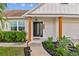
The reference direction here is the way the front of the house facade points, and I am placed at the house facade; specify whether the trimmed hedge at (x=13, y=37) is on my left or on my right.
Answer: on my right

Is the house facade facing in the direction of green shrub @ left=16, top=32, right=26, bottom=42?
no

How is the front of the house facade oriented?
toward the camera

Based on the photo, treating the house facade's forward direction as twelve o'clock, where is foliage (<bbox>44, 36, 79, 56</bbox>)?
The foliage is roughly at 12 o'clock from the house facade.
